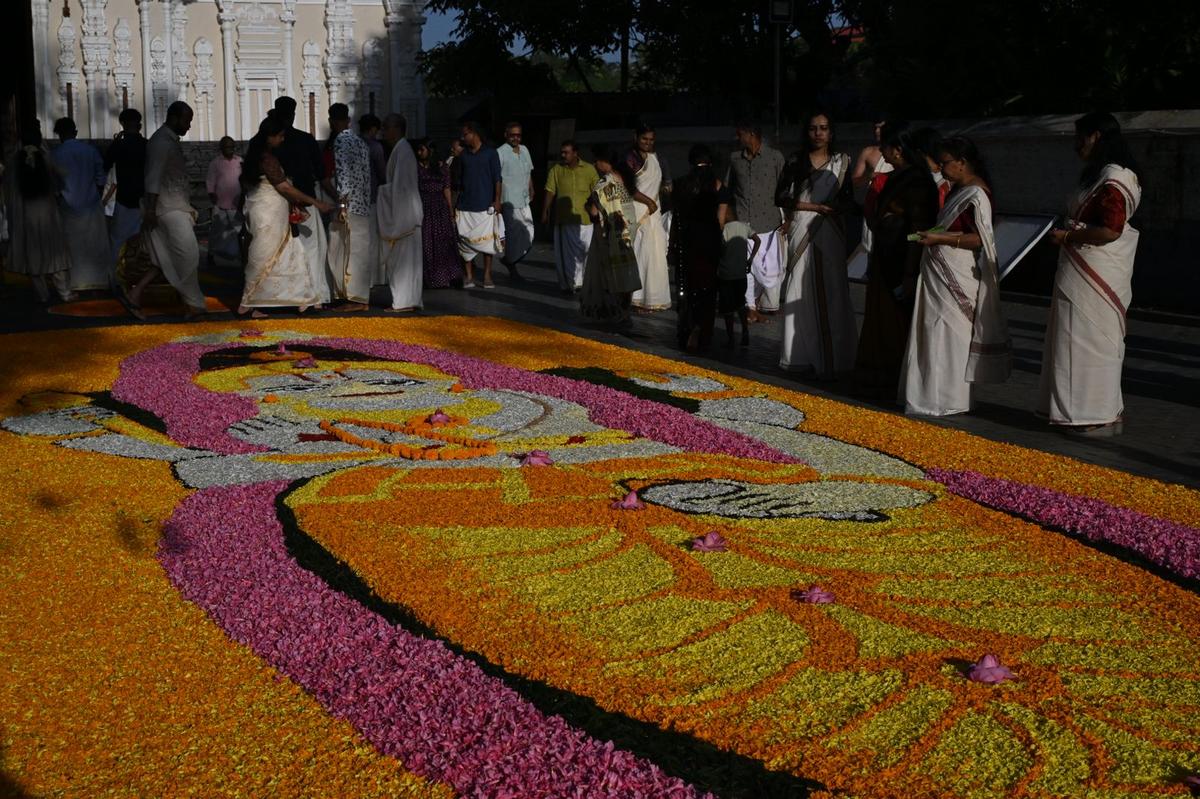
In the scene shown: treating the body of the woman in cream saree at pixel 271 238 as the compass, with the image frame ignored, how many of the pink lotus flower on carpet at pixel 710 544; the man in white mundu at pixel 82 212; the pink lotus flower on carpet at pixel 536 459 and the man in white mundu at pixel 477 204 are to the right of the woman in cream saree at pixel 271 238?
2

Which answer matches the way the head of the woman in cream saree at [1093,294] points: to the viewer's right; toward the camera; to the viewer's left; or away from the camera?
to the viewer's left

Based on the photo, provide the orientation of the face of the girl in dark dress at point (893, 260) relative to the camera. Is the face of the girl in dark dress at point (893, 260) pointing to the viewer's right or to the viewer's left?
to the viewer's left

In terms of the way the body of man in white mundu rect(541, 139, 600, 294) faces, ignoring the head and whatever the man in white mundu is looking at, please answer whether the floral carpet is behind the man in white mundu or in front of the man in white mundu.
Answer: in front

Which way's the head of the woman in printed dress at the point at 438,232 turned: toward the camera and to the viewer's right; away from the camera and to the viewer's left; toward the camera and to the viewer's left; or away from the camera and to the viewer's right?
toward the camera and to the viewer's left

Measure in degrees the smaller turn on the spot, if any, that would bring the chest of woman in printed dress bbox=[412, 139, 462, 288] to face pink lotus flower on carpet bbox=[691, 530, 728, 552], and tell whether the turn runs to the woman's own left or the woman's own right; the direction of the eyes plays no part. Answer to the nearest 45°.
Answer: approximately 45° to the woman's own left

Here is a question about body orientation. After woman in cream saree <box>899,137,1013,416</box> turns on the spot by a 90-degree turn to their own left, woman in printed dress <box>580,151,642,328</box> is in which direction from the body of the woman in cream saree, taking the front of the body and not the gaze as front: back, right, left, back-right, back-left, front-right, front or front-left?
back-right

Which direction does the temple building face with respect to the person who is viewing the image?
facing the viewer

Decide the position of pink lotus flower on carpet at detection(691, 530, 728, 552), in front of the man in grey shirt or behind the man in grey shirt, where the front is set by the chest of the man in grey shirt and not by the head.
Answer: in front

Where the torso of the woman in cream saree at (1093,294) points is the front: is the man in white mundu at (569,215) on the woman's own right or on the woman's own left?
on the woman's own right

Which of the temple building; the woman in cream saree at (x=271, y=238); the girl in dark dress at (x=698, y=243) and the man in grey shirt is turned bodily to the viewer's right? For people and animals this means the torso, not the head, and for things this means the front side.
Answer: the woman in cream saree

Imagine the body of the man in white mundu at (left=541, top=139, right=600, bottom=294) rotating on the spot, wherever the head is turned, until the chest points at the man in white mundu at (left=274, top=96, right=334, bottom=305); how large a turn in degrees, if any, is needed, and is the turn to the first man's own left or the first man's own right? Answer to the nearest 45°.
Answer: approximately 45° to the first man's own right

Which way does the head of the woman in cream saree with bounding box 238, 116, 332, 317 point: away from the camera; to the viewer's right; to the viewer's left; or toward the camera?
to the viewer's right

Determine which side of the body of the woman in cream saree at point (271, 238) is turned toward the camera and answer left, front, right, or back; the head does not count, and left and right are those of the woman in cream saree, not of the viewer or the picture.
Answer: right

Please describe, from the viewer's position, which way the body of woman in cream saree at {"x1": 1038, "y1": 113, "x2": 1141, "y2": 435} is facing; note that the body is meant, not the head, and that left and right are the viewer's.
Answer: facing to the left of the viewer
